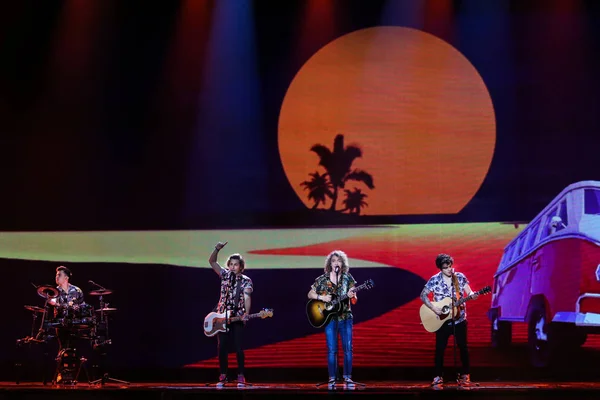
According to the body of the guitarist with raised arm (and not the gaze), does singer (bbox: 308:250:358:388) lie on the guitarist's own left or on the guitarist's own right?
on the guitarist's own left

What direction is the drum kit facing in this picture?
toward the camera

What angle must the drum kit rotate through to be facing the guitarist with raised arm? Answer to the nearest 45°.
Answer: approximately 45° to its left

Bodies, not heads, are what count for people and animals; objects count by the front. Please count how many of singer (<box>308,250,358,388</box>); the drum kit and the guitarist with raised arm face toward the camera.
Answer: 3

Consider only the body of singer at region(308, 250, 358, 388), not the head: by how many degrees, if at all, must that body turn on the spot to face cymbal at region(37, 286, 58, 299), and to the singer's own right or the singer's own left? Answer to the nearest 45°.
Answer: approximately 90° to the singer's own right

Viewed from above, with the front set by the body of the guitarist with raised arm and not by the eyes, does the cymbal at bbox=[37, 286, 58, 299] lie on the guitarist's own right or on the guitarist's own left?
on the guitarist's own right

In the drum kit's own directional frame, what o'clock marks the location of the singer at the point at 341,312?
The singer is roughly at 10 o'clock from the drum kit.

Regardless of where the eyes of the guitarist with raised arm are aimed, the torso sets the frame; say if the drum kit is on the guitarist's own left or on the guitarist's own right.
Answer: on the guitarist's own right
